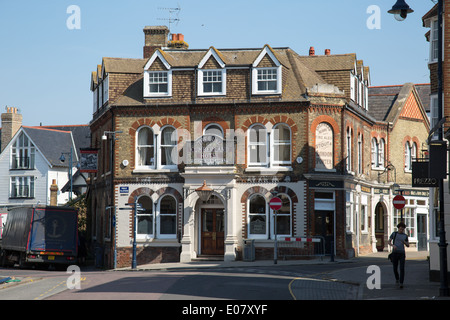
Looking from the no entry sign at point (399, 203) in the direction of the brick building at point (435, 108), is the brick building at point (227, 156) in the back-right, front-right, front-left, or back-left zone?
back-right

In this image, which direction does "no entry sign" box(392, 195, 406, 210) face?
toward the camera

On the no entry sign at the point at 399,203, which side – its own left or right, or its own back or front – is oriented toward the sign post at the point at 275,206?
right

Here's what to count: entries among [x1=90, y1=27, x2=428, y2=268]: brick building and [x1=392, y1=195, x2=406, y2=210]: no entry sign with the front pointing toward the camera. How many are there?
2

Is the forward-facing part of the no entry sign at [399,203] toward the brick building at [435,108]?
yes

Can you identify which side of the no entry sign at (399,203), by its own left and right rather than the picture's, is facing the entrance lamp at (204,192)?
right

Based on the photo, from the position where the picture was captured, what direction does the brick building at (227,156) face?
facing the viewer

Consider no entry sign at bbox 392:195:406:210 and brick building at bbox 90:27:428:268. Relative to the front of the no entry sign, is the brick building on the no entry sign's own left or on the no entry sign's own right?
on the no entry sign's own right
